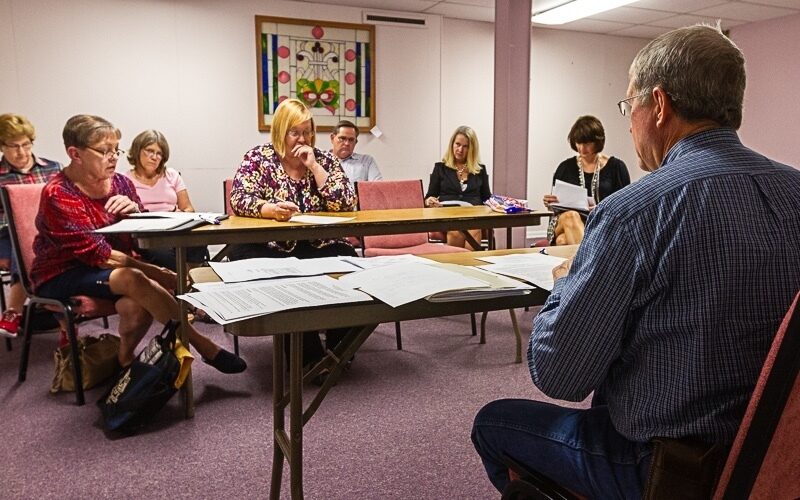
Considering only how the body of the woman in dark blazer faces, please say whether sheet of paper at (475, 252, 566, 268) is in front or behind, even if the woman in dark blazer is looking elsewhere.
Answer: in front

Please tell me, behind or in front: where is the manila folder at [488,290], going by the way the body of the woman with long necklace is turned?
in front

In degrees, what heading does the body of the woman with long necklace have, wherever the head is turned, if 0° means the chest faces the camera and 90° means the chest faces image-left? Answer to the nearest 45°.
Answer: approximately 45°

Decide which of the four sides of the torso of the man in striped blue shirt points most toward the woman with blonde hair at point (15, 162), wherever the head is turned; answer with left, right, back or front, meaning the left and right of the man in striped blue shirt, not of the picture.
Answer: front

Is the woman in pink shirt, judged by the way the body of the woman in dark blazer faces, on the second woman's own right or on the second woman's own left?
on the second woman's own right

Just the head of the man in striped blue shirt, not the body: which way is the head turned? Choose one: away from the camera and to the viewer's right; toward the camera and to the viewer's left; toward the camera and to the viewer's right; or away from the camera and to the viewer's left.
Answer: away from the camera and to the viewer's left

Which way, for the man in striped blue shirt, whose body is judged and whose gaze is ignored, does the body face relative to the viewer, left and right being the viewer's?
facing away from the viewer and to the left of the viewer

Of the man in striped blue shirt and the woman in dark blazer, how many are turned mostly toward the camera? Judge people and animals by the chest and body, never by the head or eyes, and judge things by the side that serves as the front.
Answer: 1

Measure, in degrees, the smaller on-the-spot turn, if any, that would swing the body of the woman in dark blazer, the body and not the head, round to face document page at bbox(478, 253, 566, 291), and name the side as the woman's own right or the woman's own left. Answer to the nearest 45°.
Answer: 0° — they already face it

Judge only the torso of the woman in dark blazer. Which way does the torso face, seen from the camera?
toward the camera

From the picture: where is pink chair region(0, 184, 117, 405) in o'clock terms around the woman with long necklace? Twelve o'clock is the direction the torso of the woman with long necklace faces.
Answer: The pink chair is roughly at 12 o'clock from the woman with long necklace.

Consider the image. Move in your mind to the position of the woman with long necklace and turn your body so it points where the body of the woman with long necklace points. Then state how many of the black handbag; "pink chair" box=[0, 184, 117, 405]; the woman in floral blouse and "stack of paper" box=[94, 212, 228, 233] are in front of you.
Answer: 4
